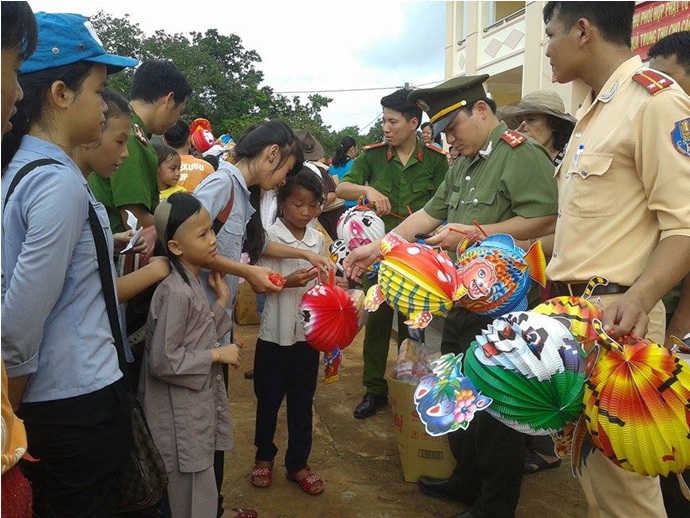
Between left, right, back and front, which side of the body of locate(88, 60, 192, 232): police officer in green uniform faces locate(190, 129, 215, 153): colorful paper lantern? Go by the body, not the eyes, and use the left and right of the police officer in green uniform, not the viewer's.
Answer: left

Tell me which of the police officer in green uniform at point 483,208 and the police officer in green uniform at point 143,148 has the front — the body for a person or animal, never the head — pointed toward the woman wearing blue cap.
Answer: the police officer in green uniform at point 483,208

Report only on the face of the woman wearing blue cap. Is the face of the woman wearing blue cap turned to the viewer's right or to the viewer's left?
to the viewer's right

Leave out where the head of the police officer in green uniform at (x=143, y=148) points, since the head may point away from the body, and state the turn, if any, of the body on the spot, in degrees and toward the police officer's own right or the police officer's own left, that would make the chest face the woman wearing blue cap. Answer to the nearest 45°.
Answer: approximately 90° to the police officer's own right

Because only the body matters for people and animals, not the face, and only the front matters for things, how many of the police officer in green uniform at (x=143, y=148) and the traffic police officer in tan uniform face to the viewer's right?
1

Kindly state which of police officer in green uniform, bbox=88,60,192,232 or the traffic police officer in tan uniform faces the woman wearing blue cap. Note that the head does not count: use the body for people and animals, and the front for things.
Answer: the traffic police officer in tan uniform

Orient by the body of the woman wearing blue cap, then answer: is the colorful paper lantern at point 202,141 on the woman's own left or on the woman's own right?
on the woman's own left

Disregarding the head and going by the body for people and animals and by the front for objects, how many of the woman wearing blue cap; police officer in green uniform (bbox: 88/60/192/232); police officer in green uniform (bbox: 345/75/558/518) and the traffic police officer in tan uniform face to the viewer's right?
2

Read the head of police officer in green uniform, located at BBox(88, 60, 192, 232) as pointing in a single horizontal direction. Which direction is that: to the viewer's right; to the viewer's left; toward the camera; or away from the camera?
to the viewer's right

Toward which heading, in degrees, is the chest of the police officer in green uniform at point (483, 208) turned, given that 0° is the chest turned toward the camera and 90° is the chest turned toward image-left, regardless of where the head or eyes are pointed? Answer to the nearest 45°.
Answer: approximately 45°

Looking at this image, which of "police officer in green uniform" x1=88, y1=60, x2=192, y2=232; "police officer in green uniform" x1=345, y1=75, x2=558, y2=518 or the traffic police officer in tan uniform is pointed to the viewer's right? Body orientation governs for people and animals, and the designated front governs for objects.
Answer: "police officer in green uniform" x1=88, y1=60, x2=192, y2=232

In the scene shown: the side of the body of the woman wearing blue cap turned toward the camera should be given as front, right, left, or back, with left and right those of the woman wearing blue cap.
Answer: right
